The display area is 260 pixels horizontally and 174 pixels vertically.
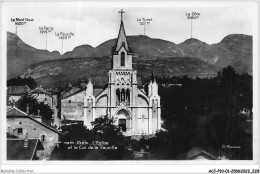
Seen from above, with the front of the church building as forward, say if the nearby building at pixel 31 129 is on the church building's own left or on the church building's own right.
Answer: on the church building's own right

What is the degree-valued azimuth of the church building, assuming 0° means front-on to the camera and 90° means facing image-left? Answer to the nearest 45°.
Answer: approximately 0°

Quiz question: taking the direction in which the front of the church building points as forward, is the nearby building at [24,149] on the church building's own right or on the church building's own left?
on the church building's own right

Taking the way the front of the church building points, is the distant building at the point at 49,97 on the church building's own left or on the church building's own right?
on the church building's own right
